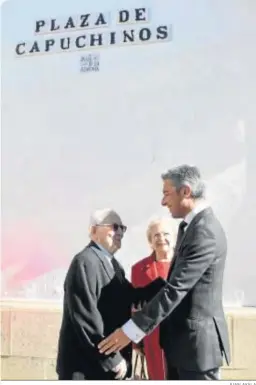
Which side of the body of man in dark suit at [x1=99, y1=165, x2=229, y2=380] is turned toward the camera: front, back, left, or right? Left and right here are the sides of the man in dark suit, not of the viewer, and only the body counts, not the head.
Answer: left

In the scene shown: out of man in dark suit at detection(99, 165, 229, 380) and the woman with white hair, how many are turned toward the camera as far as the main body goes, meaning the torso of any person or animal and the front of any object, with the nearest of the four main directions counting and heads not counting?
1

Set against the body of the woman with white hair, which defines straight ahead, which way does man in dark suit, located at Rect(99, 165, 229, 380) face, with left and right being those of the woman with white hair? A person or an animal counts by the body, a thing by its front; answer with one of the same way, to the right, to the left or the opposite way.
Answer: to the right

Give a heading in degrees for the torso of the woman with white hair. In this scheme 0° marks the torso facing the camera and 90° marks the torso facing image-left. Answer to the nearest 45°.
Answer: approximately 0°

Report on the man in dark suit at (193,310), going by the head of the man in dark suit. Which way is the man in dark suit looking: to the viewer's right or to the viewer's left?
to the viewer's left
